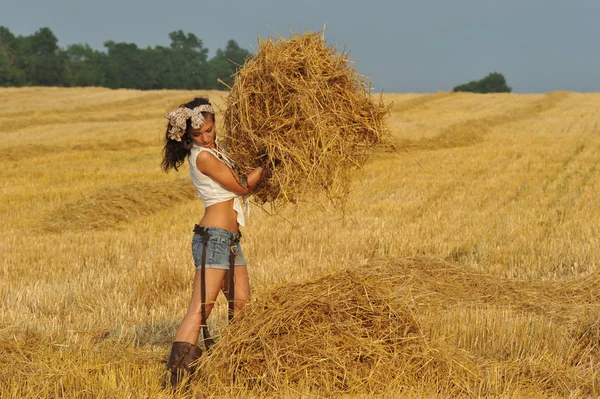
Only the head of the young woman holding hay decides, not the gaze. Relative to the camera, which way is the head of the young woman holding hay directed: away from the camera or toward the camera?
toward the camera

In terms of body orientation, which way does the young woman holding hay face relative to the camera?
to the viewer's right
